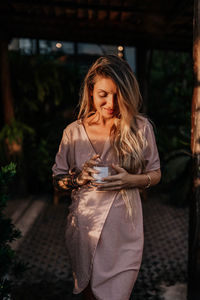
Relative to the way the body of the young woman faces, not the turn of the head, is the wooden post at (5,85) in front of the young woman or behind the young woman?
behind

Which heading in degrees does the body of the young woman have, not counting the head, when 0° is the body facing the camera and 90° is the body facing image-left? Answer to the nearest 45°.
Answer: approximately 0°

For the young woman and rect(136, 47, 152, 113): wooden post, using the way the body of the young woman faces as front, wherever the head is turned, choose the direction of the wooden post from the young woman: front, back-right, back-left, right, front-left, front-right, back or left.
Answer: back
